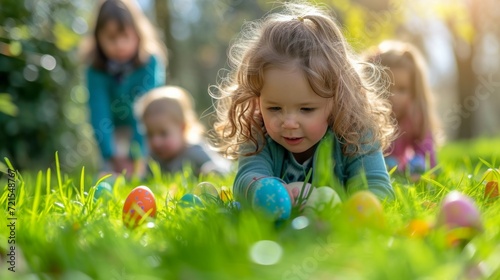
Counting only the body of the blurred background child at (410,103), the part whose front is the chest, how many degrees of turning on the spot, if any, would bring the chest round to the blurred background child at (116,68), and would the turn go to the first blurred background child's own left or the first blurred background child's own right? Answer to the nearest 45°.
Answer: approximately 45° to the first blurred background child's own right

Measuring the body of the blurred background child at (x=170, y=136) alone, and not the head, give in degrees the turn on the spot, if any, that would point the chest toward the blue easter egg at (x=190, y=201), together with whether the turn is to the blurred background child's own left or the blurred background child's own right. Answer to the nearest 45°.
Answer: approximately 45° to the blurred background child's own left

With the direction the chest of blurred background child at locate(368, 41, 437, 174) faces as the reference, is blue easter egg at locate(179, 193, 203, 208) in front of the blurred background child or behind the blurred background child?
in front

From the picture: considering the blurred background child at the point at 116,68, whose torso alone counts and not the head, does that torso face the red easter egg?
yes

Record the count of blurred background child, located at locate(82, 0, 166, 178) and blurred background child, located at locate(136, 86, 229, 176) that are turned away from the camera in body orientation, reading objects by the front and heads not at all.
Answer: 0

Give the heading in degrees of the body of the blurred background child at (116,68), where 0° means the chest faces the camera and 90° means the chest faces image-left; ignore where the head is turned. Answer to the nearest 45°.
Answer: approximately 0°

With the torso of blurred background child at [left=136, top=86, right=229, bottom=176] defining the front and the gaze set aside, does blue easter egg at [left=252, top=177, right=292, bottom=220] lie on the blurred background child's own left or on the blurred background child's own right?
on the blurred background child's own left

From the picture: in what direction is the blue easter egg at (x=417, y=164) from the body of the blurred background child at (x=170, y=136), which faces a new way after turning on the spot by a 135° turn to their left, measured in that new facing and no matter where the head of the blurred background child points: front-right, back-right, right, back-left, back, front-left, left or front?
front-right

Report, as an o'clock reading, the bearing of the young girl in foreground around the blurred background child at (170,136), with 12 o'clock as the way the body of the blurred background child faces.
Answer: The young girl in foreground is roughly at 10 o'clock from the blurred background child.

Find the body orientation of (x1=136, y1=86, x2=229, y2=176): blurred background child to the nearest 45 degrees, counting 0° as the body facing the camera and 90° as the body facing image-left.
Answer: approximately 45°

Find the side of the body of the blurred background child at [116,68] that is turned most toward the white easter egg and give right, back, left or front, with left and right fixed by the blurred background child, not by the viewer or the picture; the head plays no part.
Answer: front

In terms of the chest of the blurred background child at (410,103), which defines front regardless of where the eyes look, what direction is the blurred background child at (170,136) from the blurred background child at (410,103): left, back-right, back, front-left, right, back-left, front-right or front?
front-right

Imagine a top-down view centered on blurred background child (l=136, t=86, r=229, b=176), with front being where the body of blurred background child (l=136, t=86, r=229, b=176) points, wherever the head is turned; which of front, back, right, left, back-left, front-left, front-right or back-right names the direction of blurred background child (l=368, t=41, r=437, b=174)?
left
